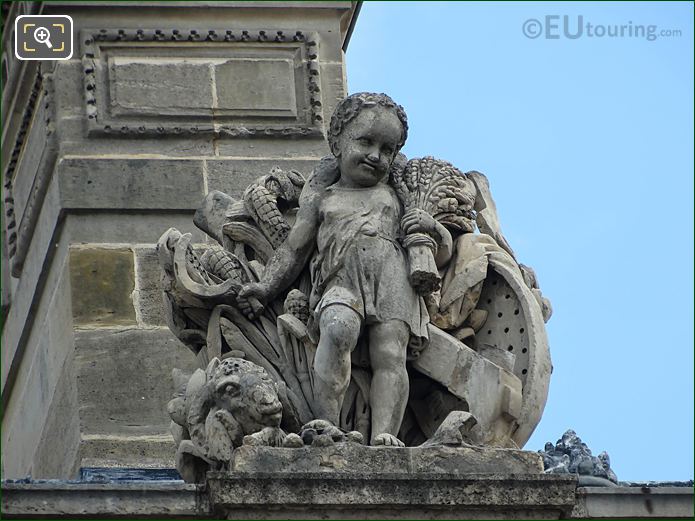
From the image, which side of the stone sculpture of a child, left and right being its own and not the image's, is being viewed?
front
